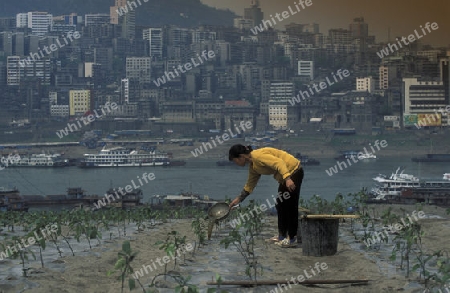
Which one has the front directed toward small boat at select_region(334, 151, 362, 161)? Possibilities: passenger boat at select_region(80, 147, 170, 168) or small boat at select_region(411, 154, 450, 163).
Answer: small boat at select_region(411, 154, 450, 163)

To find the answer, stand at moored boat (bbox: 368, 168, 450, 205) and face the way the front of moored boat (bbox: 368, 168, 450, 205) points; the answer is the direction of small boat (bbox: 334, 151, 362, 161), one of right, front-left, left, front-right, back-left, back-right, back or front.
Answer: right

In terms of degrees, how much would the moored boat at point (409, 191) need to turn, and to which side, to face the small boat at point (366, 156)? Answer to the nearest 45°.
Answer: approximately 90° to its right

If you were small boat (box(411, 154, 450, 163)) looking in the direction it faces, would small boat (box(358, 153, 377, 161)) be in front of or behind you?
in front

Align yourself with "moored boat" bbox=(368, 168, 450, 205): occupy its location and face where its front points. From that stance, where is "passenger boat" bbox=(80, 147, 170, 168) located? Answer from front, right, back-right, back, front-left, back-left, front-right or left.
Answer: front-right

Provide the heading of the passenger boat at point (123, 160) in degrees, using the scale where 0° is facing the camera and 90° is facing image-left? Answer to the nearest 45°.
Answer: approximately 90°

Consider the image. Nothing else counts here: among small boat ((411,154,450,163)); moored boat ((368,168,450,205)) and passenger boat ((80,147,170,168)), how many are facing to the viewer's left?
3

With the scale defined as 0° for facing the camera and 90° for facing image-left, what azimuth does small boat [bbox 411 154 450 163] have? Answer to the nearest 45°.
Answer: approximately 90°

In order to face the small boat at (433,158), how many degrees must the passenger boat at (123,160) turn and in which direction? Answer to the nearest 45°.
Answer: approximately 180°

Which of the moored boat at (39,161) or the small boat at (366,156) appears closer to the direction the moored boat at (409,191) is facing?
the moored boat

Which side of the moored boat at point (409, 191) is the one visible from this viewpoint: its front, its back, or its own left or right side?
left

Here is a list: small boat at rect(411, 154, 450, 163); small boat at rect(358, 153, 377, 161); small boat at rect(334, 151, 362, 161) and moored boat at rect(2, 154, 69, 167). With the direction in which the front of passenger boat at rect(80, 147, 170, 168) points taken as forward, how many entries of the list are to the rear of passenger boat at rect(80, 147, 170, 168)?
3

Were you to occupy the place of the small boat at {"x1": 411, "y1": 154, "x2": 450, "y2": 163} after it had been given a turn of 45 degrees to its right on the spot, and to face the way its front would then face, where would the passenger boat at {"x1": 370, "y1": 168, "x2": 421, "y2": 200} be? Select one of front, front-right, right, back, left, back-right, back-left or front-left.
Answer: back-left

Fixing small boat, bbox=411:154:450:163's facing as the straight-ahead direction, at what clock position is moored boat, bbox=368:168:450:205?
The moored boat is roughly at 9 o'clock from the small boat.
